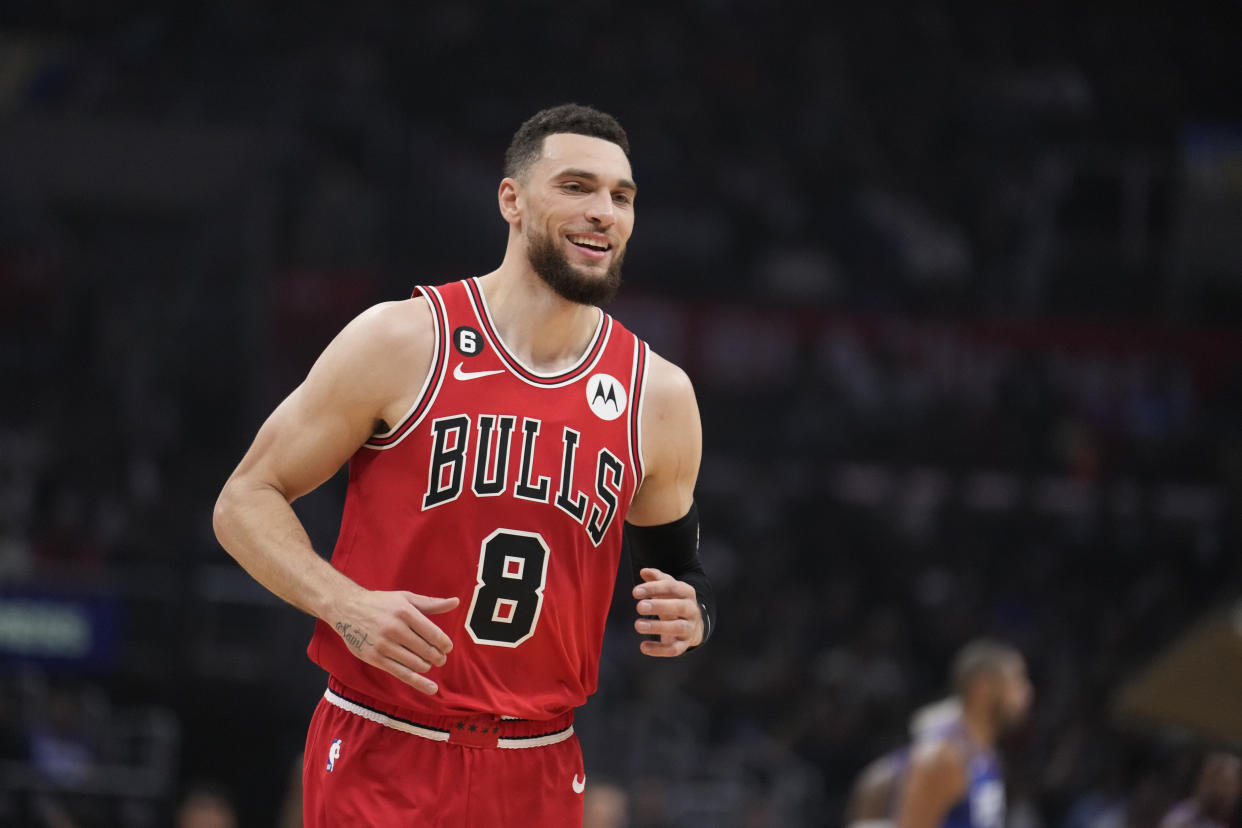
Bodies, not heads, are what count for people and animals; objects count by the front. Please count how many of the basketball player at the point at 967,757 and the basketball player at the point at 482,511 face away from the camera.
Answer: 0

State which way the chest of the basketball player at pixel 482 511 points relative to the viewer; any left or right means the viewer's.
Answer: facing the viewer and to the right of the viewer

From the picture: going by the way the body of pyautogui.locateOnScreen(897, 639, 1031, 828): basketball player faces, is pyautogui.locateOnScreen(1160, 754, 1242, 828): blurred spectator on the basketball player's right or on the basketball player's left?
on the basketball player's left

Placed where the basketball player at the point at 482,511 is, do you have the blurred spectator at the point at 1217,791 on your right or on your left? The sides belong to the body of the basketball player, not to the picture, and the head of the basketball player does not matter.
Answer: on your left

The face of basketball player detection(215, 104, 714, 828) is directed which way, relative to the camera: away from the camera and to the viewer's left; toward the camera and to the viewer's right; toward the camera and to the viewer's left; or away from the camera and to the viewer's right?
toward the camera and to the viewer's right
